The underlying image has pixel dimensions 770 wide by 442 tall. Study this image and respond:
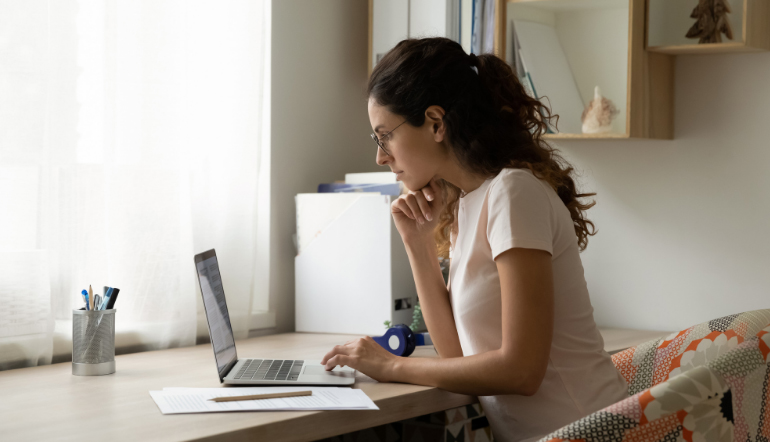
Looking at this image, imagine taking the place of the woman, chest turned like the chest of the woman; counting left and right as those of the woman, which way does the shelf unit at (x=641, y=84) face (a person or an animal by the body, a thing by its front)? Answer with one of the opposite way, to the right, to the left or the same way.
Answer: to the left

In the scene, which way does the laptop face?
to the viewer's right

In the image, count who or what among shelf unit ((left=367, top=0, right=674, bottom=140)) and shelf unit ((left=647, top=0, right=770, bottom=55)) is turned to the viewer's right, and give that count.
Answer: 0

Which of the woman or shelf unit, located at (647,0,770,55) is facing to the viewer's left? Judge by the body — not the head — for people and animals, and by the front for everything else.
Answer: the woman

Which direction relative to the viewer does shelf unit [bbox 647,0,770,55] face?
toward the camera

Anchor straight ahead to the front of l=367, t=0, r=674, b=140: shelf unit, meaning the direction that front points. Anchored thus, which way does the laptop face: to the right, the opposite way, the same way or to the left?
to the left

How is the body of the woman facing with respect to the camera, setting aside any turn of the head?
to the viewer's left

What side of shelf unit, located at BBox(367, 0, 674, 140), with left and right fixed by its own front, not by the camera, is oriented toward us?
front

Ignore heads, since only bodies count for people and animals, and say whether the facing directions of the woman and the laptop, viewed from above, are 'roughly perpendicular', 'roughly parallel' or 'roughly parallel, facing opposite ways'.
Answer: roughly parallel, facing opposite ways

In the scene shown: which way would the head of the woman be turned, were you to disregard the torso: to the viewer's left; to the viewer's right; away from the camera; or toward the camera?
to the viewer's left

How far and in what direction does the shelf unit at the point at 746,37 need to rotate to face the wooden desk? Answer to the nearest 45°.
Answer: approximately 45° to its right

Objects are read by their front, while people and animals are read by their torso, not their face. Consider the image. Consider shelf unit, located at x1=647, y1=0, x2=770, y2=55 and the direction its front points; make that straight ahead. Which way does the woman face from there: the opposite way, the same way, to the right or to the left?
to the right
